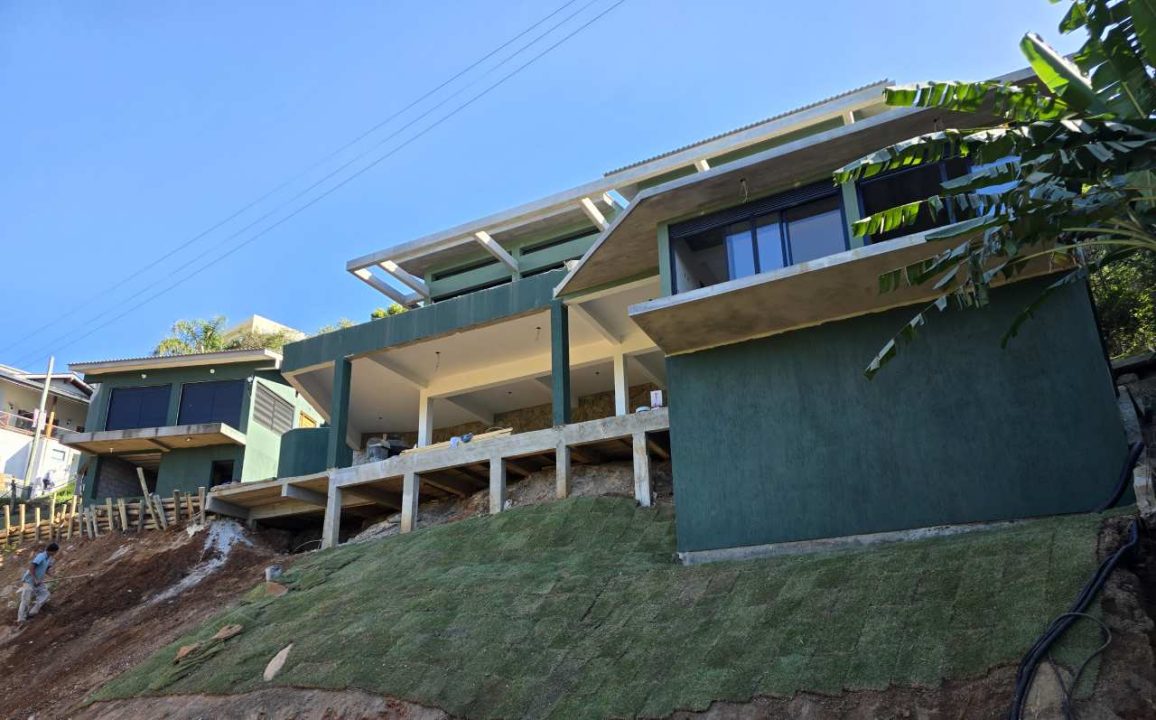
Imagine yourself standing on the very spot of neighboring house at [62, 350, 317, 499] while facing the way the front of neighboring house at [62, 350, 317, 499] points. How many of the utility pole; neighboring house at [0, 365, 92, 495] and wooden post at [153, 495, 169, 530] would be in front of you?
1

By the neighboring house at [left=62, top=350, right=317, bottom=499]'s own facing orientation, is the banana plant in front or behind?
in front

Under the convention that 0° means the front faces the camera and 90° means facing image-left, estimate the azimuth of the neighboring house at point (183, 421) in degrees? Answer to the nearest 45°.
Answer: approximately 0°

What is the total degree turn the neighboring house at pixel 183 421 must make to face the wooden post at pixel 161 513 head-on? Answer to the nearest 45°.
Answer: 0° — it already faces it

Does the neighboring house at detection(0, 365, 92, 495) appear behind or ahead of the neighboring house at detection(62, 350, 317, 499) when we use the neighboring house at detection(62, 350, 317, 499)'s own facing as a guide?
behind

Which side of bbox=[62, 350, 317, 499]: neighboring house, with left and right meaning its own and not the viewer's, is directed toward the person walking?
front

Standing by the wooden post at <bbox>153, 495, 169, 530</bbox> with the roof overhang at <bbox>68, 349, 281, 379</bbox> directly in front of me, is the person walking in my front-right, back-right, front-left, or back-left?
back-left
